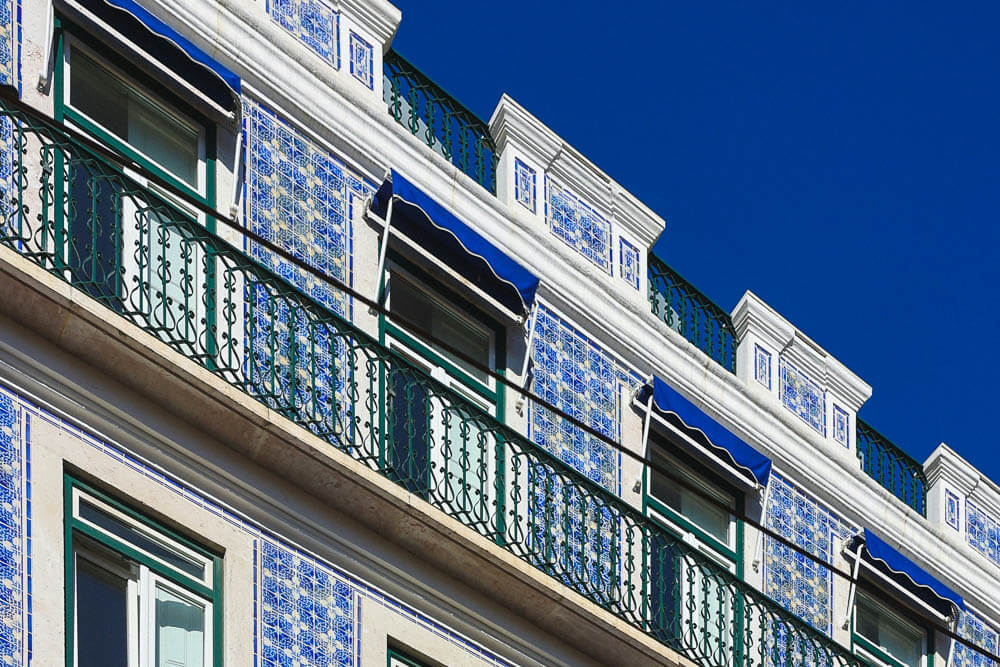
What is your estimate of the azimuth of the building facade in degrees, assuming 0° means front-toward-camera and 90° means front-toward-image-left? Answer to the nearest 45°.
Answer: approximately 315°
